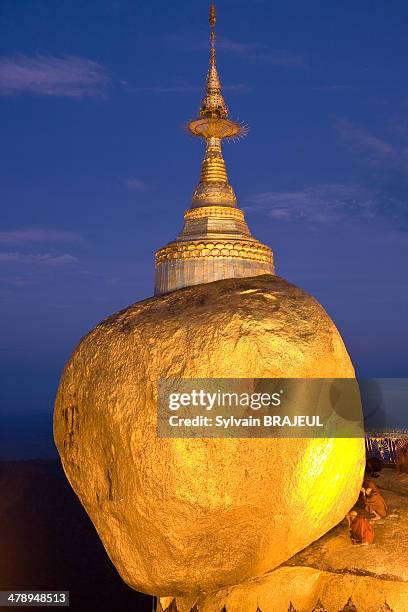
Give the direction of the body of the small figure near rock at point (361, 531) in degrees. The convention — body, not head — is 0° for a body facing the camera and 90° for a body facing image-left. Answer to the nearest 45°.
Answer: approximately 90°

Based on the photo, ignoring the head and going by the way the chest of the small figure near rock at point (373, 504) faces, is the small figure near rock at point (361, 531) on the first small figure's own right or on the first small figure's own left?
on the first small figure's own left

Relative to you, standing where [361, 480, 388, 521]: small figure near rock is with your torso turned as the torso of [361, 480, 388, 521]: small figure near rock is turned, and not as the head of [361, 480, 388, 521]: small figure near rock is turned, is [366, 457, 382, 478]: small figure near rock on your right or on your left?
on your right

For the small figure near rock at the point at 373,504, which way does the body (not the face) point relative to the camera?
to the viewer's left

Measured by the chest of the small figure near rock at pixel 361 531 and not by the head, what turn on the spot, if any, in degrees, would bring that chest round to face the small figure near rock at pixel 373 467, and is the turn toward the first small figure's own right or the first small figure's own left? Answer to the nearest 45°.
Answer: approximately 90° to the first small figure's own right

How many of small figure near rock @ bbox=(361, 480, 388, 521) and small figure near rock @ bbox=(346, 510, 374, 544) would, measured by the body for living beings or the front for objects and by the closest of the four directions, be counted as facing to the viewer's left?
2

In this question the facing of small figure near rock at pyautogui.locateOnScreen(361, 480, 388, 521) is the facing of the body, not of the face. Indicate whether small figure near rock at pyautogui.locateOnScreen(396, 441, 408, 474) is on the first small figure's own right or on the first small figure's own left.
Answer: on the first small figure's own right
